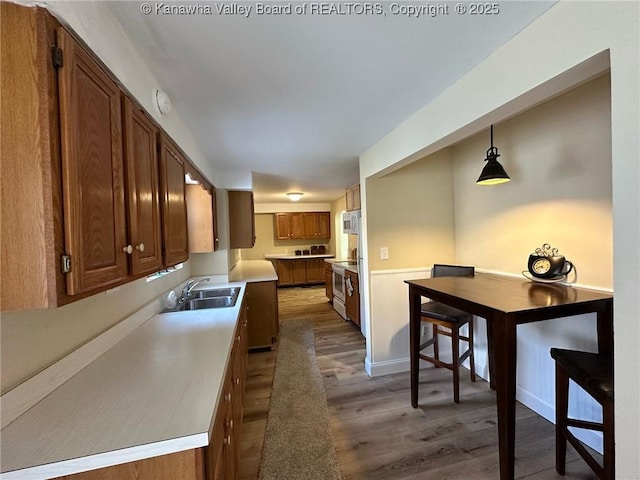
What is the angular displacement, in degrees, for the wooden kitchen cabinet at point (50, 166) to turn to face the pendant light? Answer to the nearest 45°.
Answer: approximately 45° to its left

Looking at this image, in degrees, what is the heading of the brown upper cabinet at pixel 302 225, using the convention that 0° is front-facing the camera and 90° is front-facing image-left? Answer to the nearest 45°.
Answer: approximately 0°

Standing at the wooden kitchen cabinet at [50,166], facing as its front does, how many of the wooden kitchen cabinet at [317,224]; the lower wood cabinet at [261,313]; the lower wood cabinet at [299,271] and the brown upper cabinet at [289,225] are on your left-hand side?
4

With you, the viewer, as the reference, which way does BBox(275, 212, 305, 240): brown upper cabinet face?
facing the viewer

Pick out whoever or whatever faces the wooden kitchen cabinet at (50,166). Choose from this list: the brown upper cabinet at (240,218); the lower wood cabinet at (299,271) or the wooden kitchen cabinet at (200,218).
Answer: the lower wood cabinet

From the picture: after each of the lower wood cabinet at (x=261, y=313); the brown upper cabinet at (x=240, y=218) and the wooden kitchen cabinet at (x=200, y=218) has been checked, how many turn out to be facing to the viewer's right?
3

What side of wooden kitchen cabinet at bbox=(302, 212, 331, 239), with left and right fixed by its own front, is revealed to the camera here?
front

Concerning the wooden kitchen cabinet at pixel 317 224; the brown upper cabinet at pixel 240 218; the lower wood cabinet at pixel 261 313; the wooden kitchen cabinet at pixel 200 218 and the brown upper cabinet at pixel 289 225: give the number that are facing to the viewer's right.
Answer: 3

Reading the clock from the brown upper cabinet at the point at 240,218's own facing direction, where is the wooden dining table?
The wooden dining table is roughly at 2 o'clock from the brown upper cabinet.

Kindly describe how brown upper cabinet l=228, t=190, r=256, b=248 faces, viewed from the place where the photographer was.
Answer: facing to the right of the viewer

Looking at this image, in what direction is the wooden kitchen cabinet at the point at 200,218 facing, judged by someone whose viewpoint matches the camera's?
facing to the right of the viewer

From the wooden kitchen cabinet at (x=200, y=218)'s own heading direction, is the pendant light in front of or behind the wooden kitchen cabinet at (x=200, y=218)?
in front

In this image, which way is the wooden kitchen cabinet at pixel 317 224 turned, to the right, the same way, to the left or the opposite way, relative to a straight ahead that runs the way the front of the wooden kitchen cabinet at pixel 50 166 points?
to the right

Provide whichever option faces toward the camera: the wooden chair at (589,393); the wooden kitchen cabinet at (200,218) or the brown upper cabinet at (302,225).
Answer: the brown upper cabinet

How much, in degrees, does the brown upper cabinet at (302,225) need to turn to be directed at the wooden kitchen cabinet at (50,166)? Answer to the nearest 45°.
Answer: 0° — it already faces it
